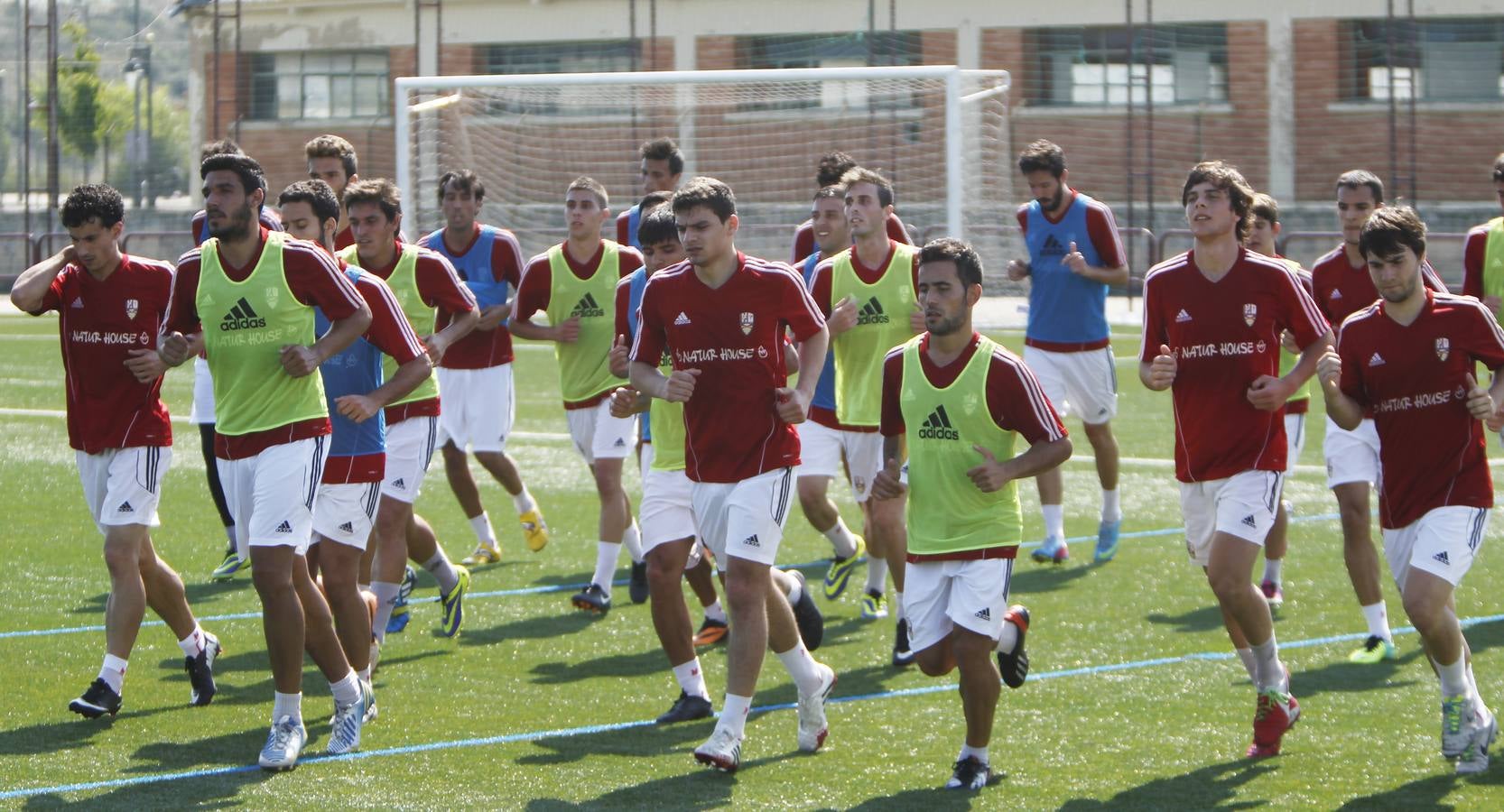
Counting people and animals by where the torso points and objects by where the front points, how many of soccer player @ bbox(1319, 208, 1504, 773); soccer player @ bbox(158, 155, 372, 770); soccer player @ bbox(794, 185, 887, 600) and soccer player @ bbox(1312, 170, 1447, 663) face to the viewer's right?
0

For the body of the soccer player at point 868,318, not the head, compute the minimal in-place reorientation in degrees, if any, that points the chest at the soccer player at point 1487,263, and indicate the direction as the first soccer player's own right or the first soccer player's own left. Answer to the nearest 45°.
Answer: approximately 90° to the first soccer player's own left

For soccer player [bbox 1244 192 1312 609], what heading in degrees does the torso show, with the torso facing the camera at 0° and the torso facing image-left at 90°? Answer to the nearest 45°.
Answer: approximately 45°

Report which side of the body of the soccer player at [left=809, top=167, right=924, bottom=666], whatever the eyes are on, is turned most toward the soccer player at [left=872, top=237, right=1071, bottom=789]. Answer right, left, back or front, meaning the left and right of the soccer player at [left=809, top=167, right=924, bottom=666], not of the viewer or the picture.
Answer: front

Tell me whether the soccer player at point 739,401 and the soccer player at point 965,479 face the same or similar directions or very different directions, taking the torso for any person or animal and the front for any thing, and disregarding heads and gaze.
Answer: same or similar directions

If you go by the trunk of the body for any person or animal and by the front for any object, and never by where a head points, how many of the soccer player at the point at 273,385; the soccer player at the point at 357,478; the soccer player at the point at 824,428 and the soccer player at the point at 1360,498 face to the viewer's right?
0

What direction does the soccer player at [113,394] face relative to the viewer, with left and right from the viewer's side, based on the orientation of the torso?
facing the viewer and to the left of the viewer

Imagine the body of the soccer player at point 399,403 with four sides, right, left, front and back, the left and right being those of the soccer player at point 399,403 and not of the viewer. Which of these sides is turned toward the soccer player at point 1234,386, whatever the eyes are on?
left

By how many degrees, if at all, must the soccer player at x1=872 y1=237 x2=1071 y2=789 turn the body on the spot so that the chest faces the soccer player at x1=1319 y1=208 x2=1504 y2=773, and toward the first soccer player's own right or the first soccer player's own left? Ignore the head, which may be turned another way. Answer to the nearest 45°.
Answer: approximately 135° to the first soccer player's own left

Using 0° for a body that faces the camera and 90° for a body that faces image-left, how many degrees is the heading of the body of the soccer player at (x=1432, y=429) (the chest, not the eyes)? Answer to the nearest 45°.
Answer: approximately 45°

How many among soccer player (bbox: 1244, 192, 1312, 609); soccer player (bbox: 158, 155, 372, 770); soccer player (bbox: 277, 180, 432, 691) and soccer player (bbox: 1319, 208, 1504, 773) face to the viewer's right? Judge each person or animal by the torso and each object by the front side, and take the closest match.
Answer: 0

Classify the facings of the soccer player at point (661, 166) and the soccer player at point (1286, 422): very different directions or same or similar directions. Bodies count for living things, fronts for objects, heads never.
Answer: same or similar directions

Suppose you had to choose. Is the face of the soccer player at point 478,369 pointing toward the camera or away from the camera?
toward the camera

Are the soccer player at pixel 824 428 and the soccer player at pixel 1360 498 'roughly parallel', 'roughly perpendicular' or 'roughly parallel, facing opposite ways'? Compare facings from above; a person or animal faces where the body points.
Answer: roughly parallel
